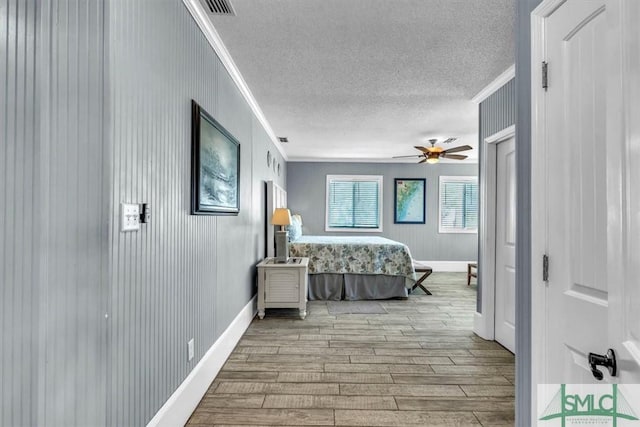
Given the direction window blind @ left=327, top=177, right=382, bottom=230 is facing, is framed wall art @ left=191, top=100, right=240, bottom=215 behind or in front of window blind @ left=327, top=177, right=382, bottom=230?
in front

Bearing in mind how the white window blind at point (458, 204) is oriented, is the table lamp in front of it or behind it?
in front

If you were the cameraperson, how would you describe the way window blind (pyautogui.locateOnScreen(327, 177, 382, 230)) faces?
facing the viewer

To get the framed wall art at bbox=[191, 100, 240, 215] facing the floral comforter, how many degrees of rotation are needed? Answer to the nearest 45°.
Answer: approximately 90° to its left

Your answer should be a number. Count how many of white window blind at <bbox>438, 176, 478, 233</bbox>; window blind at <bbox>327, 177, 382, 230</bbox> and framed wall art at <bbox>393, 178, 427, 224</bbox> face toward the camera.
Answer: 3

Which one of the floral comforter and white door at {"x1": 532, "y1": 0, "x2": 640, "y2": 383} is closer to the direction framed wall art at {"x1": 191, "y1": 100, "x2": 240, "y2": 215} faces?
the white door

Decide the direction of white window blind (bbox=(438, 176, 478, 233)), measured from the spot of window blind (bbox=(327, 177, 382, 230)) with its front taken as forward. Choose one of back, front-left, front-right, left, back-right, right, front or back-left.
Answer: left

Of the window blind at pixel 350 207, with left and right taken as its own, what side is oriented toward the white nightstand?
front

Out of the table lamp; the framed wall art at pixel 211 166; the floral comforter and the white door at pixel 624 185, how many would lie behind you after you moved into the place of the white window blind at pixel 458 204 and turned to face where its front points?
0

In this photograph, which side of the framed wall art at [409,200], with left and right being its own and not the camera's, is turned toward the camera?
front

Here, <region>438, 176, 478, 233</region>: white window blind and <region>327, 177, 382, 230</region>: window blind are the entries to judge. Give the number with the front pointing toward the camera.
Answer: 2

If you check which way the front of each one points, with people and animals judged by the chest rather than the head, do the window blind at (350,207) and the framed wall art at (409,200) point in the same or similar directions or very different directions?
same or similar directions

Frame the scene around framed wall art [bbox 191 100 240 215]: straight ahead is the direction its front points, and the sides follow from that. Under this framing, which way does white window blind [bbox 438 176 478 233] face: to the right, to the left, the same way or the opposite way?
to the right

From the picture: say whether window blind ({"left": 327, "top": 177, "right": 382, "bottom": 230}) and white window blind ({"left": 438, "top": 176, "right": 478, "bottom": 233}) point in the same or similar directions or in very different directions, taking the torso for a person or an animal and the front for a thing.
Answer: same or similar directions

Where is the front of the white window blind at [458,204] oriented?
toward the camera

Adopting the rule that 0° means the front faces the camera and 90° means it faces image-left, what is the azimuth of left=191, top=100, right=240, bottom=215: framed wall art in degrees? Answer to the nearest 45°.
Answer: approximately 315°

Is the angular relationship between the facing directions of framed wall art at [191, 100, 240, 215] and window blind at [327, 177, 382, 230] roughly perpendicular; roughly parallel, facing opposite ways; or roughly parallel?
roughly perpendicular

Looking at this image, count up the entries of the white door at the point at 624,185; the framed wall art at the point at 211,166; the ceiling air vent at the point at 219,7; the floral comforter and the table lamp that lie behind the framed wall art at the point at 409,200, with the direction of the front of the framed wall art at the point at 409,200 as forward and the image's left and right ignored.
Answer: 0

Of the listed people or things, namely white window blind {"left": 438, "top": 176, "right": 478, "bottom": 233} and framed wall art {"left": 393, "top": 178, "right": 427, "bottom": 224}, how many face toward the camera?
2

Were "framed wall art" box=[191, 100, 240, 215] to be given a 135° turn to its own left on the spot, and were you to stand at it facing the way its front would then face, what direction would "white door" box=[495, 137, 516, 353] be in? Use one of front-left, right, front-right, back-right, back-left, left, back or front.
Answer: right
